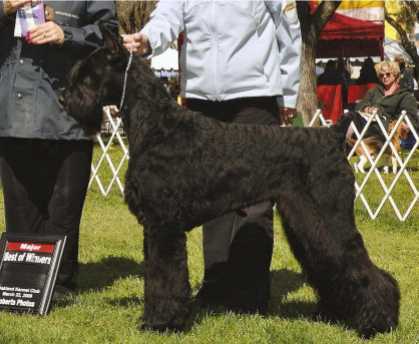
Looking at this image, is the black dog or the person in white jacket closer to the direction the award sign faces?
the black dog

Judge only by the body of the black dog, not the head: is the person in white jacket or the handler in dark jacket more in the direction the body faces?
the handler in dark jacket

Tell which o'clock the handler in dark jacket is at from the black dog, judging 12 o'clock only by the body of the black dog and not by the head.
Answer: The handler in dark jacket is roughly at 1 o'clock from the black dog.

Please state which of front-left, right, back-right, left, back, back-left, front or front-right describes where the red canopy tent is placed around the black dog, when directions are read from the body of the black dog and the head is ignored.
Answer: right

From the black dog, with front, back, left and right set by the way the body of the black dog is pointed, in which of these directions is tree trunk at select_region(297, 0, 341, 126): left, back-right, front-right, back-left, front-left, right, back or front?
right

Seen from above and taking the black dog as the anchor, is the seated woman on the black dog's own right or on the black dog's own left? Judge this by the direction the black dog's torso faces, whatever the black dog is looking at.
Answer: on the black dog's own right

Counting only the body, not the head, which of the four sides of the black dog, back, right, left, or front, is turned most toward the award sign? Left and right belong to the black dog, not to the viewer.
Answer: front

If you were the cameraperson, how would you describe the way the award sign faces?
facing the viewer

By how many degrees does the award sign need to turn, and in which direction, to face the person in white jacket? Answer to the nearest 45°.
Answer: approximately 90° to its left

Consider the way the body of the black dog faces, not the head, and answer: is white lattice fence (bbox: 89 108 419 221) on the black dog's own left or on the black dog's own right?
on the black dog's own right

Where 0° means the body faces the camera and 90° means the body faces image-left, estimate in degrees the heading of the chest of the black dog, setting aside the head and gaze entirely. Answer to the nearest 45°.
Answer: approximately 90°

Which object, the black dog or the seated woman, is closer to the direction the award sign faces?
the black dog

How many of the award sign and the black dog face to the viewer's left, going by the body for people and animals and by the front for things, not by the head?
1

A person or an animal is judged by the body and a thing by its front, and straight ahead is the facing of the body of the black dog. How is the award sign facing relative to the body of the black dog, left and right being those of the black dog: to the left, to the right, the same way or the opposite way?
to the left
